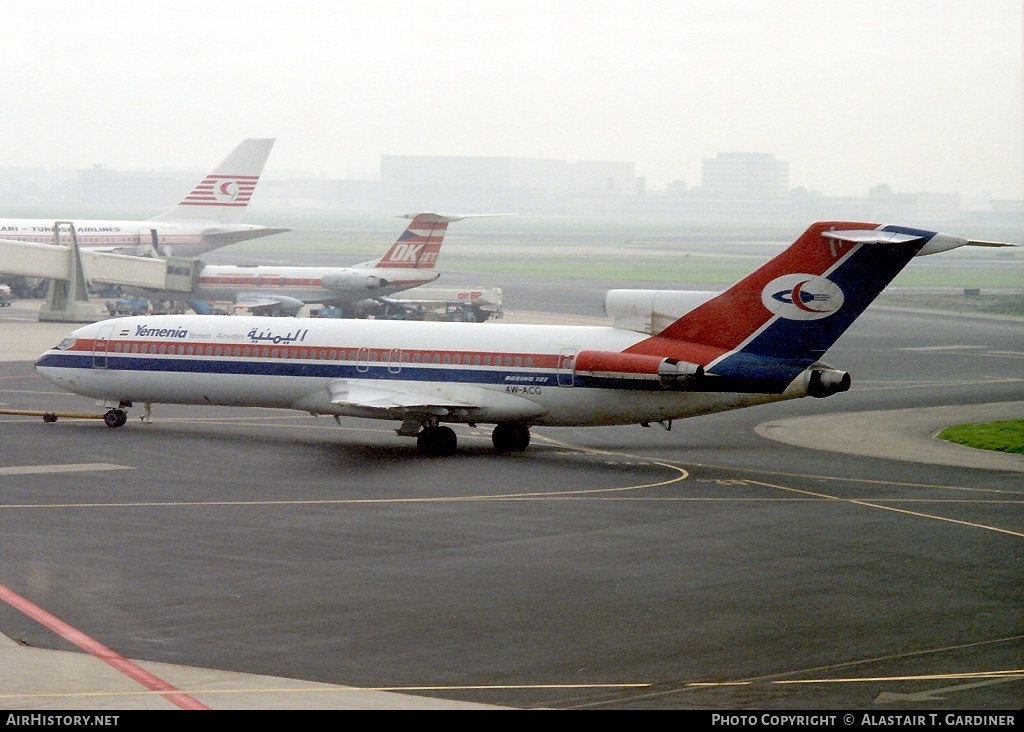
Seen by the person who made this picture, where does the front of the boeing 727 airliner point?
facing away from the viewer and to the left of the viewer
